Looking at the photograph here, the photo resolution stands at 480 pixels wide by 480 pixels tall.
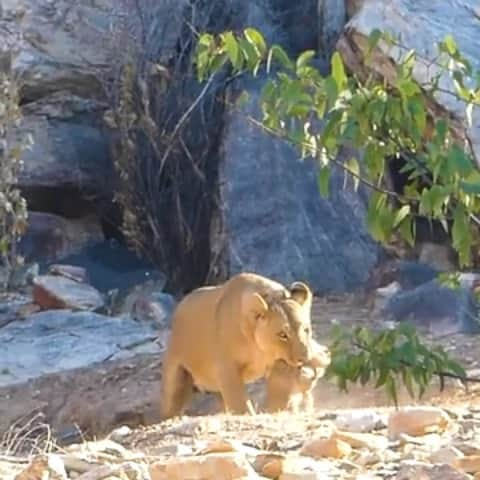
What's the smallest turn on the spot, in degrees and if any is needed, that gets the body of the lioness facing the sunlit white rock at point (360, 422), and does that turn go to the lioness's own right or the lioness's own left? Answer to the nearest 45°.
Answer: approximately 45° to the lioness's own right

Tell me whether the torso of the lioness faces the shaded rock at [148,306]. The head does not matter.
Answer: no

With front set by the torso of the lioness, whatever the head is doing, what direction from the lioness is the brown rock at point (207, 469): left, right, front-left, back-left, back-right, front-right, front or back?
front-right

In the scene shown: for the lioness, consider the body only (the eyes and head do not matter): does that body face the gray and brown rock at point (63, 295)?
no

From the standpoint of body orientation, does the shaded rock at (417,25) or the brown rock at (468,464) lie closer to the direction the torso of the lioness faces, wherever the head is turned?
the brown rock

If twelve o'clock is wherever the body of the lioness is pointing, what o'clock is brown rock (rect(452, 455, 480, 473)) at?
The brown rock is roughly at 1 o'clock from the lioness.

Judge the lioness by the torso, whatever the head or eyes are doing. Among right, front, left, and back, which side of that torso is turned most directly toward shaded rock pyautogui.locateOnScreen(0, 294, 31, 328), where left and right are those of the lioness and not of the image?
back

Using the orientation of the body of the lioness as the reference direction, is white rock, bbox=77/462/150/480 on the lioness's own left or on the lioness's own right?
on the lioness's own right

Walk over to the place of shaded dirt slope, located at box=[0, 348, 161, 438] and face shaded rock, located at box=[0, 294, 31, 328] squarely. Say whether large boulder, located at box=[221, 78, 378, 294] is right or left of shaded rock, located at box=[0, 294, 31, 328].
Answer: right

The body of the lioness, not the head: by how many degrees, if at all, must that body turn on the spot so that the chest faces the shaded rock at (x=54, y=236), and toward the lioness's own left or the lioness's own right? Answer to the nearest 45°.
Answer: approximately 135° to the lioness's own left

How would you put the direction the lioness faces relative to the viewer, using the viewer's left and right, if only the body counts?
facing the viewer and to the right of the viewer

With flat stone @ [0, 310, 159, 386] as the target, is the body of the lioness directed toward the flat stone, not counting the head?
no

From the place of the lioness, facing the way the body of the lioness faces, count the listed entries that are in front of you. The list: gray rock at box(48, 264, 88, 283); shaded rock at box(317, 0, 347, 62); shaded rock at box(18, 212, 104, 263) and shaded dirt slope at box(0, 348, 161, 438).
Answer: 0
